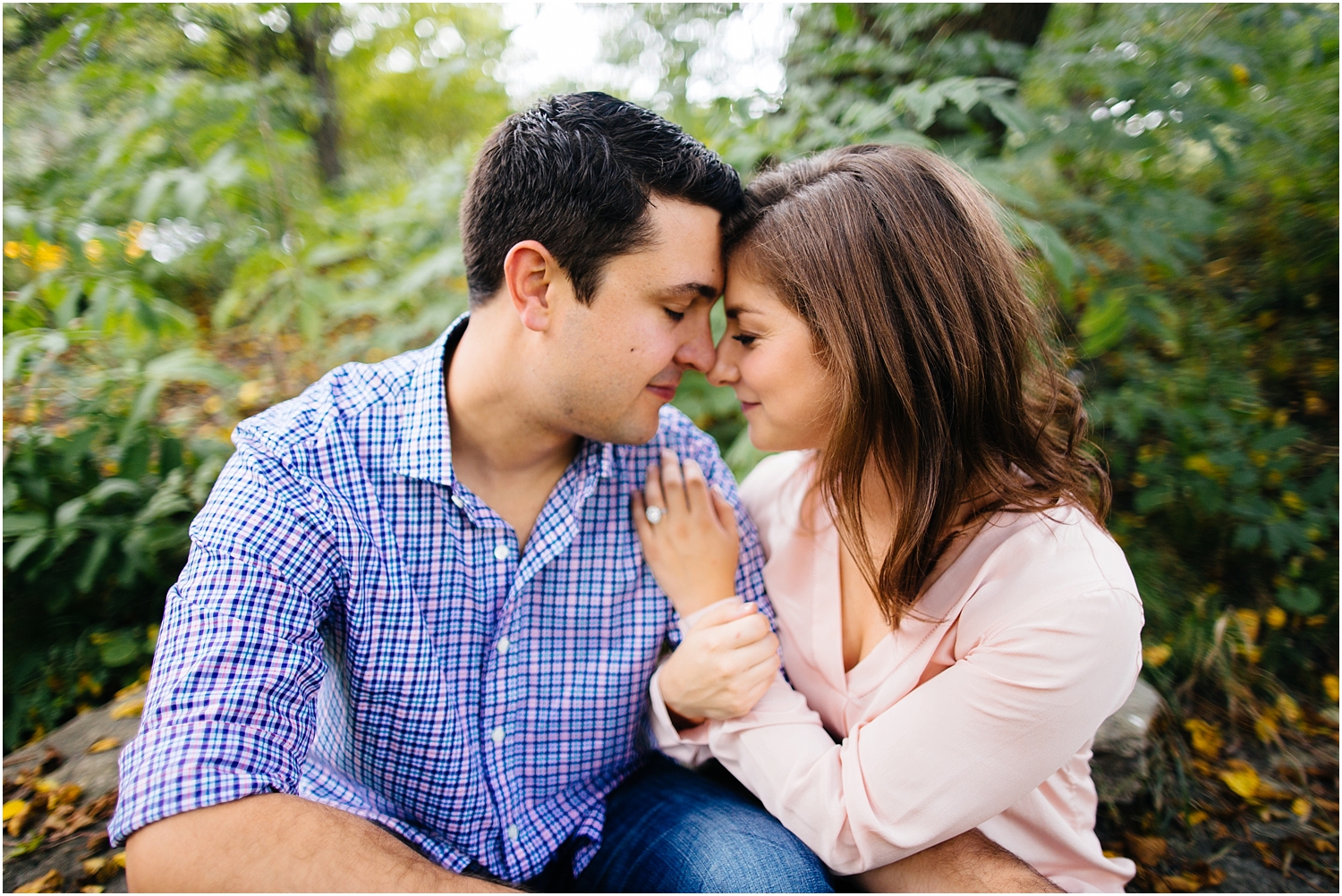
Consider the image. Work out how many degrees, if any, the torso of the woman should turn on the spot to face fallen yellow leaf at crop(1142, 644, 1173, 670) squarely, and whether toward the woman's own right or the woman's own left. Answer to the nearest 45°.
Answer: approximately 180°

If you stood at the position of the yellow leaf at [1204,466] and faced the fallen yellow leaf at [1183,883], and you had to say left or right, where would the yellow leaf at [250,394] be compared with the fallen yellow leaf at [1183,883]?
right

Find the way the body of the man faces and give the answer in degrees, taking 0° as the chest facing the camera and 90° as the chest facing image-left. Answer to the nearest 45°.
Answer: approximately 315°

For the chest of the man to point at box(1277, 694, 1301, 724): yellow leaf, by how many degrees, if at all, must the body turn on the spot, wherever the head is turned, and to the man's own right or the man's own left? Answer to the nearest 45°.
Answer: approximately 45° to the man's own left

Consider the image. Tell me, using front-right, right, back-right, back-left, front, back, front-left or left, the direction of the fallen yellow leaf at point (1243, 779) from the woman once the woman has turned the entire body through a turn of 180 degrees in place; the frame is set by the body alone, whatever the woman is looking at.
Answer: front

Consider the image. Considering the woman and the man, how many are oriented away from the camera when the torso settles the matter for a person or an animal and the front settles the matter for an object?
0

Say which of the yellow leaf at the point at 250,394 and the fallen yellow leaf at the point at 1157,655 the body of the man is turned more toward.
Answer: the fallen yellow leaf

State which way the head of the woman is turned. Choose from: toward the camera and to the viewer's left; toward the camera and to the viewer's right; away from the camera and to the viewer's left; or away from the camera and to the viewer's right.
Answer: toward the camera and to the viewer's left

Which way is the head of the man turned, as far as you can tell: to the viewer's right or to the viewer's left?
to the viewer's right

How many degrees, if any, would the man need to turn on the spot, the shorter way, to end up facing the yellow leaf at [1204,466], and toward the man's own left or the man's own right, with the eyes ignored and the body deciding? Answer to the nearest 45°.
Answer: approximately 45° to the man's own left
